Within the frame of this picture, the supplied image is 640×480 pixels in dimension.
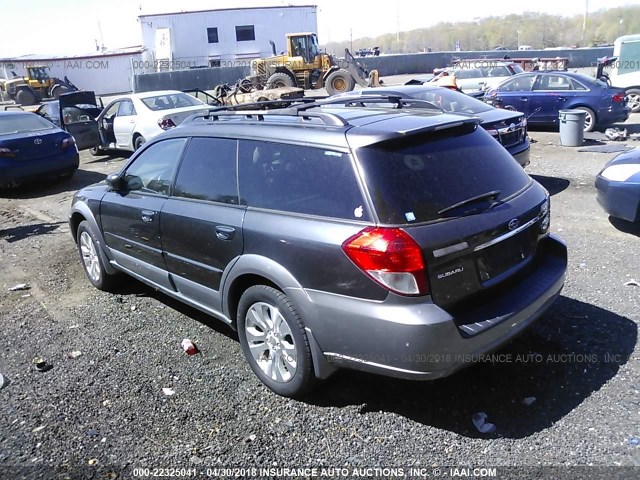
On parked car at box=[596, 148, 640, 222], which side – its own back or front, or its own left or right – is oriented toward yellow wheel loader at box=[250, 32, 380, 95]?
right

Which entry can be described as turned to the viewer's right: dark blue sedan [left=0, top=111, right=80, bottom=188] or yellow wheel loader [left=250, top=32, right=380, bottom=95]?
the yellow wheel loader

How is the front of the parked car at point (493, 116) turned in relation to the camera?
facing away from the viewer and to the left of the viewer

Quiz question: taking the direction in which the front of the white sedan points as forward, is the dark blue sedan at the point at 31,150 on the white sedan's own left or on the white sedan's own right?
on the white sedan's own left

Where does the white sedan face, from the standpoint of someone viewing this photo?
facing away from the viewer and to the left of the viewer

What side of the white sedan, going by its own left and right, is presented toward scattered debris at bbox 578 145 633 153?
back

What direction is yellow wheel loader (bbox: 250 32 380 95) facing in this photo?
to the viewer's right

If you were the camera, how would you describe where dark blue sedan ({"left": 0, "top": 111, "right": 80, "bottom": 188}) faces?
facing away from the viewer and to the left of the viewer

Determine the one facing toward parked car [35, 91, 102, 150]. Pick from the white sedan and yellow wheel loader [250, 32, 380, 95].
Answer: the white sedan

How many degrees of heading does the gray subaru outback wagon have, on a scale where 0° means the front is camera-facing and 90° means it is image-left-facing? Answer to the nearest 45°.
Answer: approximately 135°
